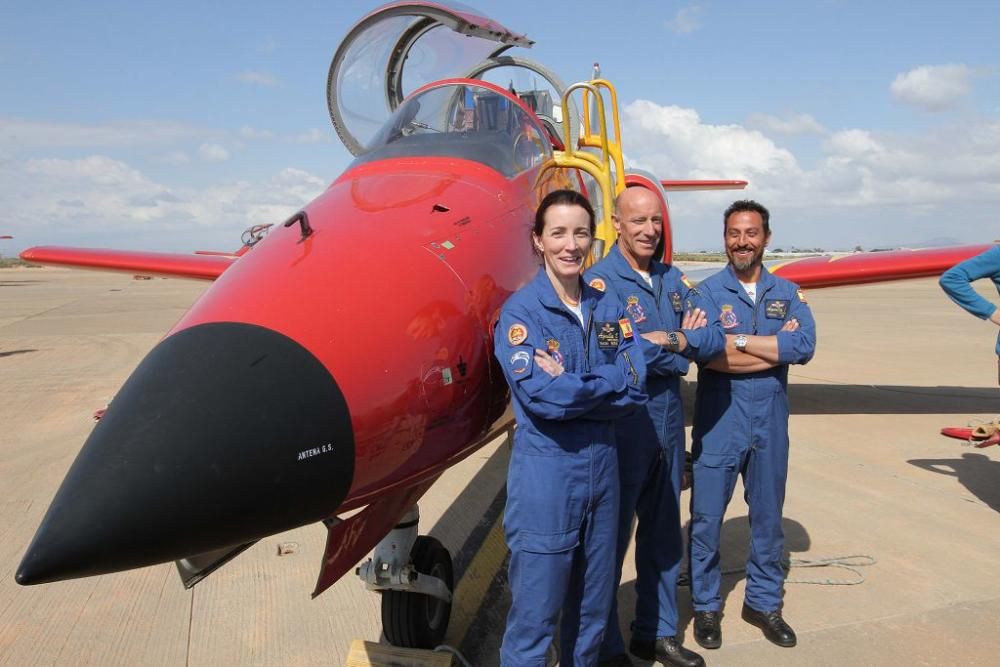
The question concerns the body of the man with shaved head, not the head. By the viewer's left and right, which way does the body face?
facing the viewer and to the right of the viewer

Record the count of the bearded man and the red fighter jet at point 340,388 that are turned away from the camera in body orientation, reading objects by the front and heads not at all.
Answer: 0

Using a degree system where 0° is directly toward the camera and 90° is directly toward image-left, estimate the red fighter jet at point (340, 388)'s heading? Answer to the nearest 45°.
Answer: approximately 45°

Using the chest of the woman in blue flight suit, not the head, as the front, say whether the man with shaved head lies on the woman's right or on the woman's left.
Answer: on the woman's left

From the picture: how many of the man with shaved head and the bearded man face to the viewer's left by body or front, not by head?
0

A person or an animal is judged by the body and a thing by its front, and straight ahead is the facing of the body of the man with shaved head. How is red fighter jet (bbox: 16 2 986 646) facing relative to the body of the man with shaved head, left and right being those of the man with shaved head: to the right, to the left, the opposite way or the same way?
to the right

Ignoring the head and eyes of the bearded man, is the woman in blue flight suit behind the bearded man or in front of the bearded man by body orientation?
in front

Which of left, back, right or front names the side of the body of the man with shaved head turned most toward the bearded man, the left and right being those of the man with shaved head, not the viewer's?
left

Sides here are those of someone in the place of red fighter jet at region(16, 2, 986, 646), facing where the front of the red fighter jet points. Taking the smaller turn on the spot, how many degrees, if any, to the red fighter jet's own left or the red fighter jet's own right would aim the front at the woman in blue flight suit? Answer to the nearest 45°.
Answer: approximately 45° to the red fighter jet's own left

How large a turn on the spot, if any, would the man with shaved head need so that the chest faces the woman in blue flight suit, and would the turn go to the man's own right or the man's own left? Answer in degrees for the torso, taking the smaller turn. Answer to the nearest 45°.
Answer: approximately 90° to the man's own right

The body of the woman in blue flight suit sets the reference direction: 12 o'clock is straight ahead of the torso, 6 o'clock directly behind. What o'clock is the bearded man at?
The bearded man is roughly at 9 o'clock from the woman in blue flight suit.
